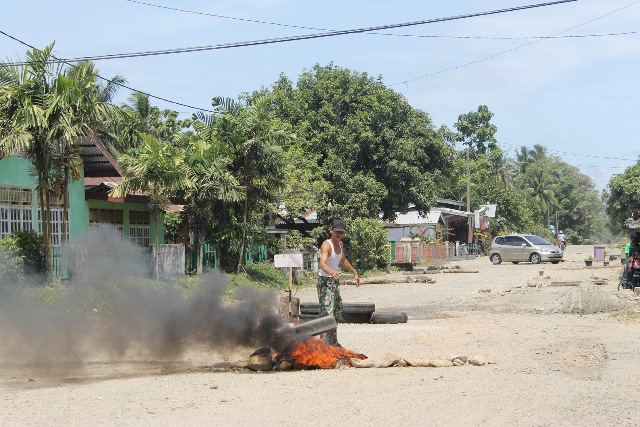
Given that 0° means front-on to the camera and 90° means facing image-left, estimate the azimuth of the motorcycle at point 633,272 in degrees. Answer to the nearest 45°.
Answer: approximately 90°

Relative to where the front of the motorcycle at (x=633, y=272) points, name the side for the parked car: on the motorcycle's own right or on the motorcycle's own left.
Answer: on the motorcycle's own right

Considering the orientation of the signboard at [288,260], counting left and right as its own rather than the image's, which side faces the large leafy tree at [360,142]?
back

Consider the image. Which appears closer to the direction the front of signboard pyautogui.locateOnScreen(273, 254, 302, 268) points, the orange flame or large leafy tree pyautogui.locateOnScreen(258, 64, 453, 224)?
the orange flame

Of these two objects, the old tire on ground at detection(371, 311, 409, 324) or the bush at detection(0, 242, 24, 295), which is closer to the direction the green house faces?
the old tire on ground

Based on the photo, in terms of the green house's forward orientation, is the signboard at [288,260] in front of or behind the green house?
in front

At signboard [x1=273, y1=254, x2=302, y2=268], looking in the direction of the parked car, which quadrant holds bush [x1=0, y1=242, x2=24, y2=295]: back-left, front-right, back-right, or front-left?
back-left

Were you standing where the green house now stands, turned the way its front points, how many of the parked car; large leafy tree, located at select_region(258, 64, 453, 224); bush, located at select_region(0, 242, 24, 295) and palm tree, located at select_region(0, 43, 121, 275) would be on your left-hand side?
2

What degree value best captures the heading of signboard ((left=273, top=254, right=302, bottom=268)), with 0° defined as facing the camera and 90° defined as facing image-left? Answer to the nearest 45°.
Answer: approximately 0°
